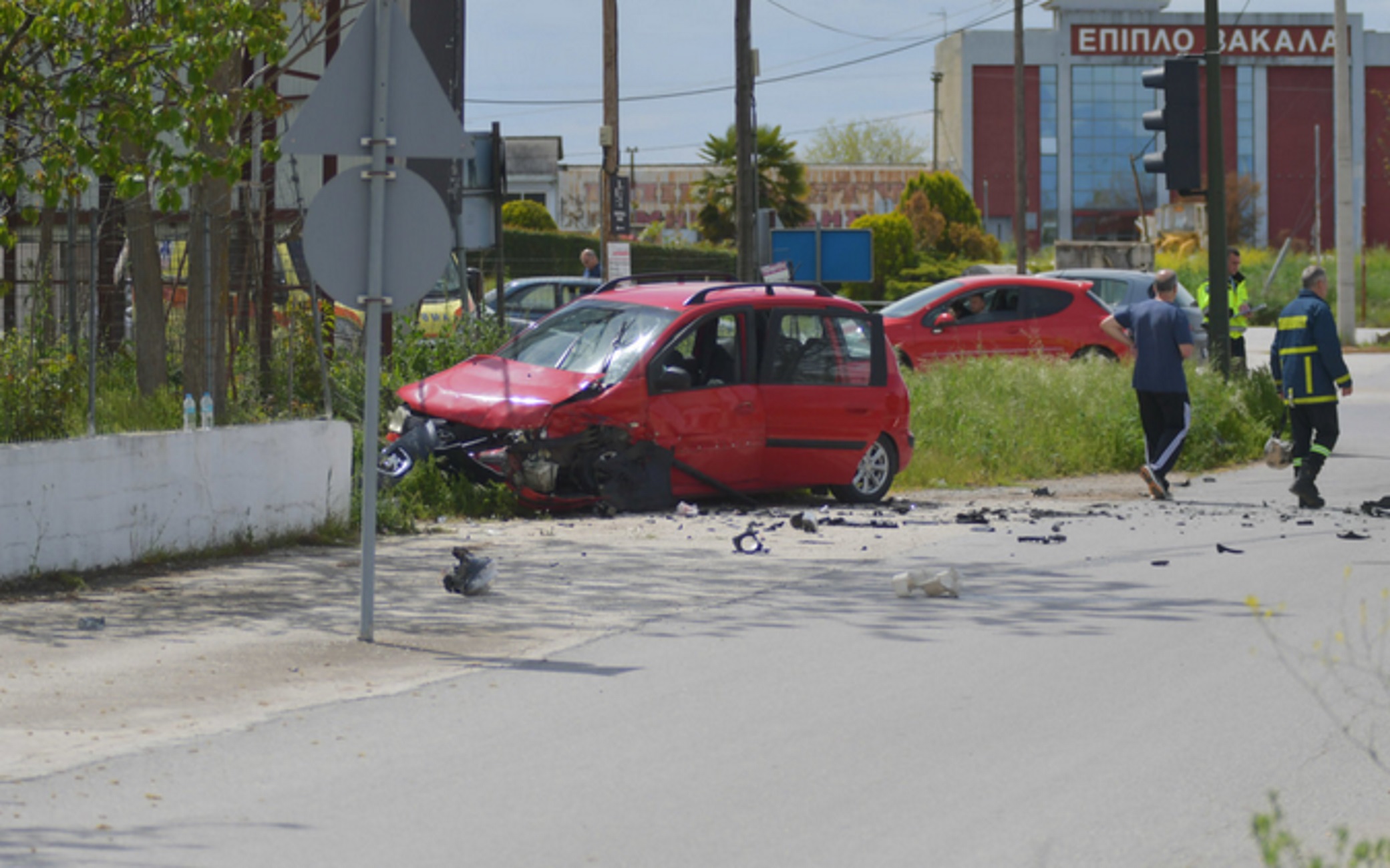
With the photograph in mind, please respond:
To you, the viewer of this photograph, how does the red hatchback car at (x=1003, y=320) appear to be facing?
facing to the left of the viewer

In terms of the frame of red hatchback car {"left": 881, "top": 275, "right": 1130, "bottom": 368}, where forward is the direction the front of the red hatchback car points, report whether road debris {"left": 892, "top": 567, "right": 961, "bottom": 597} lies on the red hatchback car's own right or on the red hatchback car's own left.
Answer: on the red hatchback car's own left

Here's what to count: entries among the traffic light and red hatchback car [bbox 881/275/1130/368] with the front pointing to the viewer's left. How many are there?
2

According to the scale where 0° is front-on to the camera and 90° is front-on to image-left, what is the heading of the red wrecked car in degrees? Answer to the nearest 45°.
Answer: approximately 45°

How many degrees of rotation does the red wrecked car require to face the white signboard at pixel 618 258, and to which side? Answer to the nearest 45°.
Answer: approximately 135° to its right

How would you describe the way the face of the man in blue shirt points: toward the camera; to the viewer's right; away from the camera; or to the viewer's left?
away from the camera

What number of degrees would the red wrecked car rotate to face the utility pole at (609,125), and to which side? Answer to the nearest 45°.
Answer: approximately 135° to its right

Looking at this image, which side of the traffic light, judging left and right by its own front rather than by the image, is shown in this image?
left

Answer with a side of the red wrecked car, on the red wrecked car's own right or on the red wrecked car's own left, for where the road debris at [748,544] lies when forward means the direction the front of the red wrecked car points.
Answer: on the red wrecked car's own left

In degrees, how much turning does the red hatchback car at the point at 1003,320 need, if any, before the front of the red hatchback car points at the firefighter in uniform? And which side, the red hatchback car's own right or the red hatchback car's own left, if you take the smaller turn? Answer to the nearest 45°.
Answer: approximately 90° to the red hatchback car's own left

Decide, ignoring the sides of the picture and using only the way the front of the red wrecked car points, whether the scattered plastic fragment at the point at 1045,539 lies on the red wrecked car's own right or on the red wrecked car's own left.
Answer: on the red wrecked car's own left
